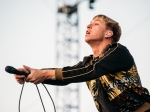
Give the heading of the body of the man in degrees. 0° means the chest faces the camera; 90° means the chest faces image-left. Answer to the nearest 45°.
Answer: approximately 90°

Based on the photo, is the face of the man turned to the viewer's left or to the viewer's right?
to the viewer's left
